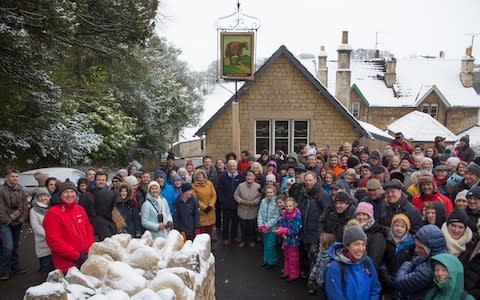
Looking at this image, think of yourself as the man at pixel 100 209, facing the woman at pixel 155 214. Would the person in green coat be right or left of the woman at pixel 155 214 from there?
right

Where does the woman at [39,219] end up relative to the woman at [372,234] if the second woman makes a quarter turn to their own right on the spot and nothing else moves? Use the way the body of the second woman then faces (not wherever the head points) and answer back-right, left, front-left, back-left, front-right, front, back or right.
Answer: front-left

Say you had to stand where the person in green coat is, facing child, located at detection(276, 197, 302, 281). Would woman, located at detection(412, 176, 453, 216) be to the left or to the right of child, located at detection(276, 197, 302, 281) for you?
right

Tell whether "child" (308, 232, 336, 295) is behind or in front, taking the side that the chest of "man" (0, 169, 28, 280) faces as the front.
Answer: in front

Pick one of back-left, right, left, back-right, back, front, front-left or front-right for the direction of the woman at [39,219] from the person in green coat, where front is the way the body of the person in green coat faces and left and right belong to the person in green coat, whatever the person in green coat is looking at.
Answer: front-right

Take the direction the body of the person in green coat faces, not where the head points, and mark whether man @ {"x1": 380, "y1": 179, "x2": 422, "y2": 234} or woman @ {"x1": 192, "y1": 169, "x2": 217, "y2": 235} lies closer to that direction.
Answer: the woman

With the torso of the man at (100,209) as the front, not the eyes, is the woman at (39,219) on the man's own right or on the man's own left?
on the man's own right

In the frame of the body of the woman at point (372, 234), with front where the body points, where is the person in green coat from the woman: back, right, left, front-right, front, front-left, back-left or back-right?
left

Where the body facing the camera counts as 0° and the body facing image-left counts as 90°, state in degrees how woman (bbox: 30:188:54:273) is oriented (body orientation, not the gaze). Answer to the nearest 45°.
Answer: approximately 315°

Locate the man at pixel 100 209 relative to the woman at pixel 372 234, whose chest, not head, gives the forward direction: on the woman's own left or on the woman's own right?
on the woman's own right

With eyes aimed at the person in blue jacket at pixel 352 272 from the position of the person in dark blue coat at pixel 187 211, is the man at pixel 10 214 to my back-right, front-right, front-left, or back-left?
back-right
